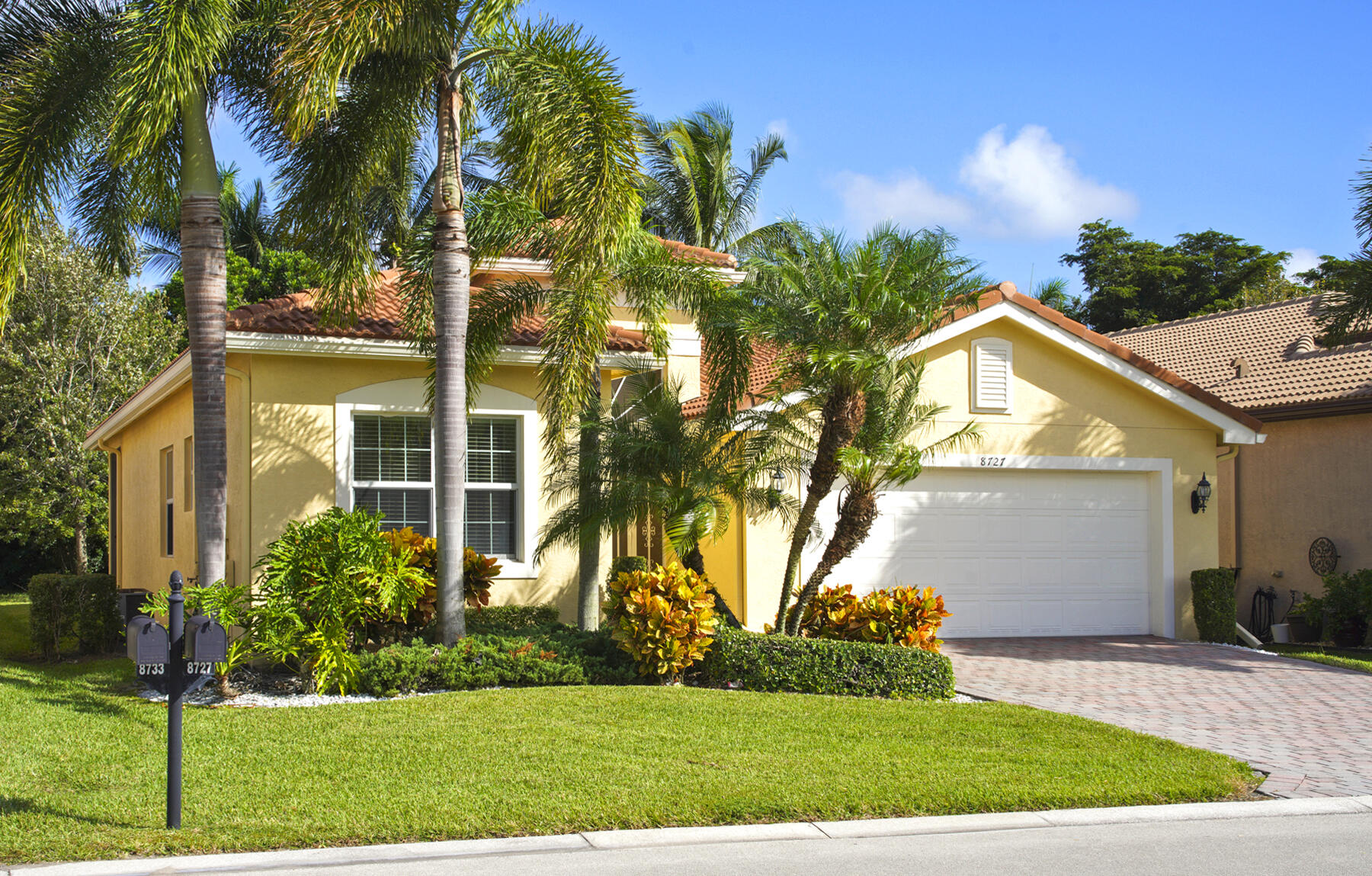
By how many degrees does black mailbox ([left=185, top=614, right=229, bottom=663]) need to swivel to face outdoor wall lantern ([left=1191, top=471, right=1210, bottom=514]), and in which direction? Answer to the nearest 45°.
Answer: approximately 135° to its left

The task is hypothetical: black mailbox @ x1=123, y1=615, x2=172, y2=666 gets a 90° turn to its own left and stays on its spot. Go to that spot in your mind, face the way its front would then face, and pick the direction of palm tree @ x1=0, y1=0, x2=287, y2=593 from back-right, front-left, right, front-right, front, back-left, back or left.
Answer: left

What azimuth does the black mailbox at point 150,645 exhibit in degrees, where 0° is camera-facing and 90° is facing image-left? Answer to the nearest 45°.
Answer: approximately 0°

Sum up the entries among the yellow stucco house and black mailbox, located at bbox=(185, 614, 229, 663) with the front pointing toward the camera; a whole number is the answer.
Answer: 2

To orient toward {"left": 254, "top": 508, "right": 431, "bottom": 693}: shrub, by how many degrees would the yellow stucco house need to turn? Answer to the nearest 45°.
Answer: approximately 45° to its right

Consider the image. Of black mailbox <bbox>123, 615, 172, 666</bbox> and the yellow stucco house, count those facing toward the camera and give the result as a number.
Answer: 2
